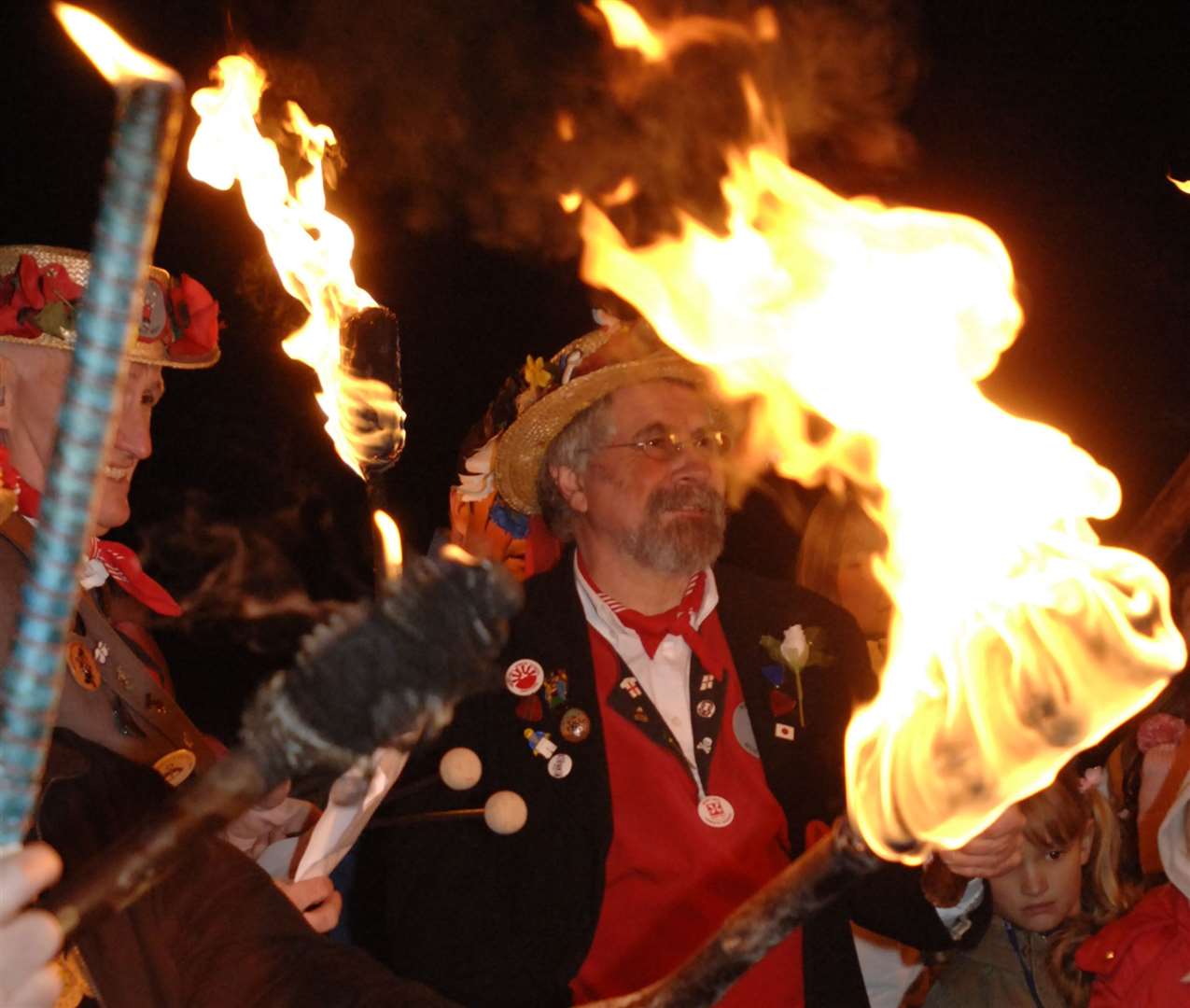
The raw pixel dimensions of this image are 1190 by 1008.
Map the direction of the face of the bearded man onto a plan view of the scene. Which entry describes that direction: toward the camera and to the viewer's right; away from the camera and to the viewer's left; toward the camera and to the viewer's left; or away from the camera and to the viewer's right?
toward the camera and to the viewer's right

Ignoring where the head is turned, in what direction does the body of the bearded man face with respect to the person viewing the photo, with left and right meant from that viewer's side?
facing the viewer and to the right of the viewer

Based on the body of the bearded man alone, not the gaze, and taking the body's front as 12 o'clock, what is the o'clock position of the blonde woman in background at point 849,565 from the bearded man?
The blonde woman in background is roughly at 8 o'clock from the bearded man.

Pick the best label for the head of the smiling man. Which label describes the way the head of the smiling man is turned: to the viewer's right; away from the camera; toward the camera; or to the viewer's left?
to the viewer's right
